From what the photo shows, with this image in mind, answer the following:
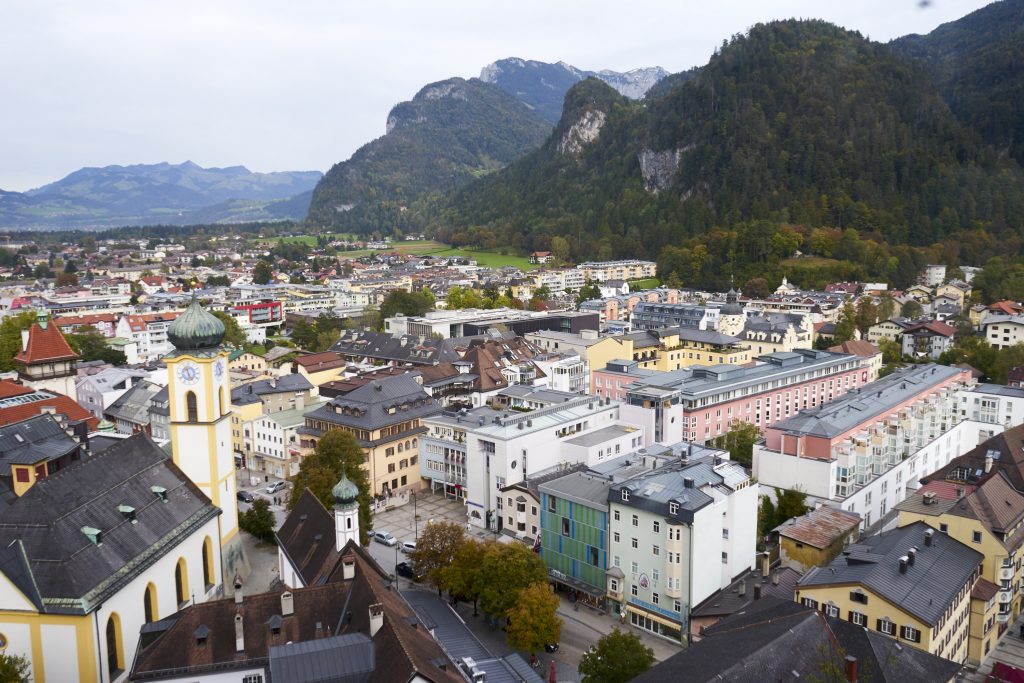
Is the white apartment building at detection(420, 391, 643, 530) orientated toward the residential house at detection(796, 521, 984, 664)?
no

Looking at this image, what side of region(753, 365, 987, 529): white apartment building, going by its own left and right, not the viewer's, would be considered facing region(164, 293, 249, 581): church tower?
right

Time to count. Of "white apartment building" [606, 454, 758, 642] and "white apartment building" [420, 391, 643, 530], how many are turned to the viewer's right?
0

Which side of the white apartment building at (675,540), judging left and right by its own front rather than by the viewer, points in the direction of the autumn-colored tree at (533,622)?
front

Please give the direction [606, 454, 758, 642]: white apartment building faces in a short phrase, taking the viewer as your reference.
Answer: facing the viewer and to the left of the viewer

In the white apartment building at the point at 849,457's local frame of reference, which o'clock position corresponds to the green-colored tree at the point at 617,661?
The green-colored tree is roughly at 2 o'clock from the white apartment building.

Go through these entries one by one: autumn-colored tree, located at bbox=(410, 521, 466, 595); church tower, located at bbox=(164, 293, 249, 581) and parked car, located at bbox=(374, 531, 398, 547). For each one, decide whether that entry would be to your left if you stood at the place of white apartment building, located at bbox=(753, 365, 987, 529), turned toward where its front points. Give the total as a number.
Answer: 0

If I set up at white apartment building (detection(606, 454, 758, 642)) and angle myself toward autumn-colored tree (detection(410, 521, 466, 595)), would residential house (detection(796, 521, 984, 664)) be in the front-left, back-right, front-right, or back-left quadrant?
back-left

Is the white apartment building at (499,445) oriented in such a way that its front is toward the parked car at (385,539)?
yes

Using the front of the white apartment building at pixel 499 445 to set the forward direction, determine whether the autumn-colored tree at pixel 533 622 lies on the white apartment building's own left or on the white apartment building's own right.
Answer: on the white apartment building's own left

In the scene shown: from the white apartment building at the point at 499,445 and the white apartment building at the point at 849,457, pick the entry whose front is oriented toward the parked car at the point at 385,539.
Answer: the white apartment building at the point at 499,445

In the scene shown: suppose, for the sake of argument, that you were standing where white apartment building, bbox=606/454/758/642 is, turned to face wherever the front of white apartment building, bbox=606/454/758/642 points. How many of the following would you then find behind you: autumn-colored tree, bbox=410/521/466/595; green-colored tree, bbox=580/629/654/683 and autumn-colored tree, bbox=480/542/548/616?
0

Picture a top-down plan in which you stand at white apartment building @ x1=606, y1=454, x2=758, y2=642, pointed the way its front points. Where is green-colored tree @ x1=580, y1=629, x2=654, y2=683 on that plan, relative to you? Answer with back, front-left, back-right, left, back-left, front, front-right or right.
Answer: front-left

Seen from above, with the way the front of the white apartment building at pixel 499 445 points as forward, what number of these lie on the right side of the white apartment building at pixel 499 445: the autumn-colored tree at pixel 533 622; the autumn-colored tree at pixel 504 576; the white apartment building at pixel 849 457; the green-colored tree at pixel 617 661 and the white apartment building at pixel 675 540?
0

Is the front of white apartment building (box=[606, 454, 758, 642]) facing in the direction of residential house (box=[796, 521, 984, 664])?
no

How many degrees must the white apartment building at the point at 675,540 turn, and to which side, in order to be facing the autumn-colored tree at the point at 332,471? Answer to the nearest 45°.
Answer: approximately 45° to its right

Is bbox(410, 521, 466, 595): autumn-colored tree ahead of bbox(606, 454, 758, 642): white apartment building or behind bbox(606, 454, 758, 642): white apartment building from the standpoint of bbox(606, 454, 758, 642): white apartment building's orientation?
ahead

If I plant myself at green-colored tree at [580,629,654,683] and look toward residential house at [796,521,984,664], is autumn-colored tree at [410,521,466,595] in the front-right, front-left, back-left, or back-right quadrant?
back-left

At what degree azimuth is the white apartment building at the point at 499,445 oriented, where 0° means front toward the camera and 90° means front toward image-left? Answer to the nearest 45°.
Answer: approximately 45°
